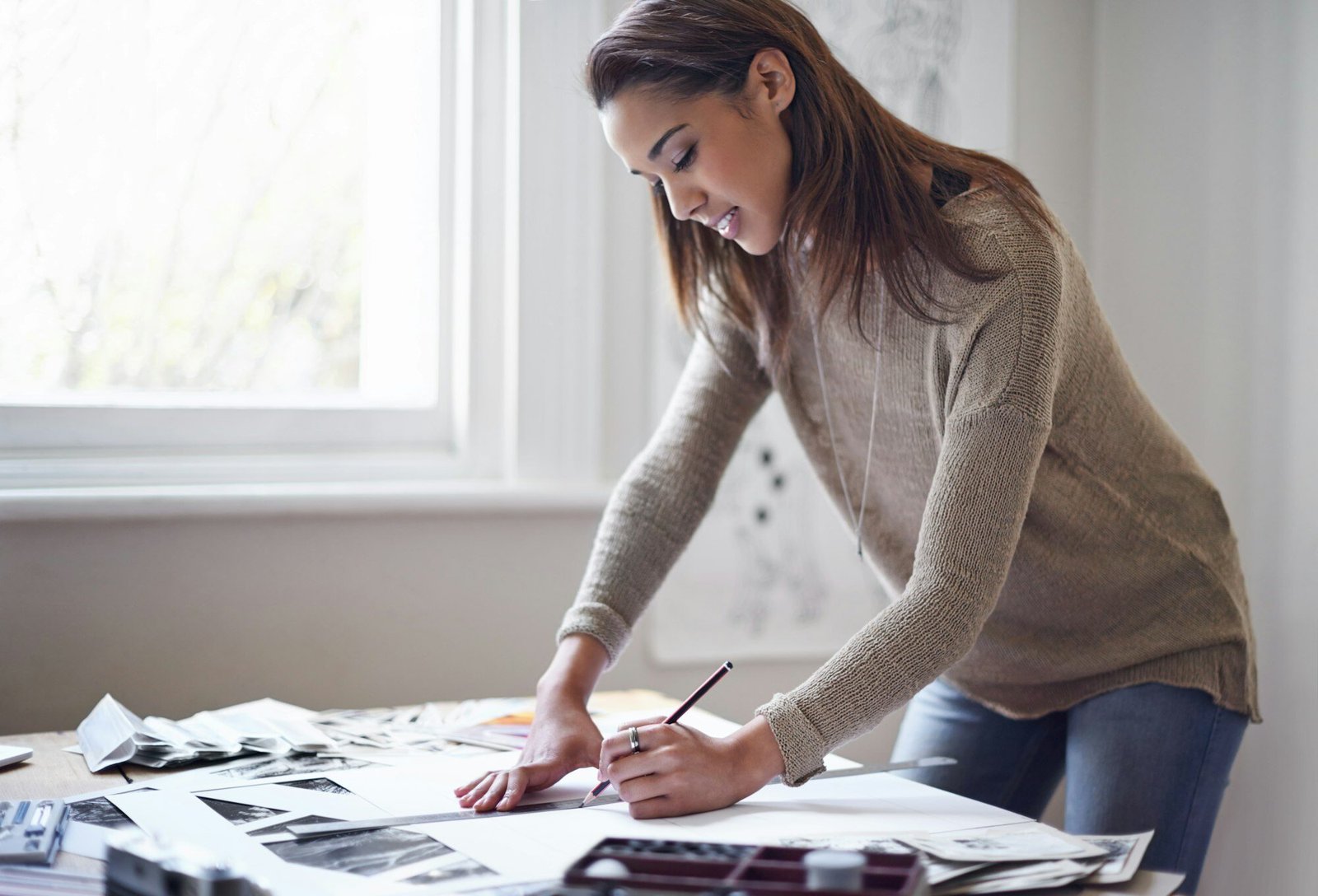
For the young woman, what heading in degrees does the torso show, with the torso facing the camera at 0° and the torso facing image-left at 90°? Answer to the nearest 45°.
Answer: approximately 45°
